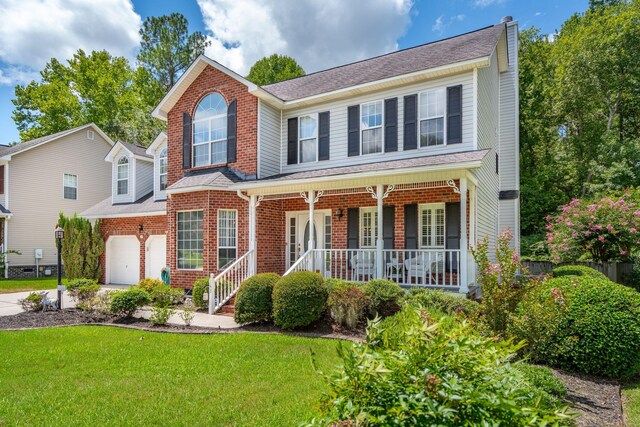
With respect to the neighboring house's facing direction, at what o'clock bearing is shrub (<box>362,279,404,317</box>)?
The shrub is roughly at 10 o'clock from the neighboring house.

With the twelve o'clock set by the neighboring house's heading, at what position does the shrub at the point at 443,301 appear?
The shrub is roughly at 10 o'clock from the neighboring house.

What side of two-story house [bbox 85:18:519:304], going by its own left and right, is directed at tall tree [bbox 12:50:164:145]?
right

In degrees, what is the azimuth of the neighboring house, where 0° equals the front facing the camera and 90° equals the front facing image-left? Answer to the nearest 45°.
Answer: approximately 45°

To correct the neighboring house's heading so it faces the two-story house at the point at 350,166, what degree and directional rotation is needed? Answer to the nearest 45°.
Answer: approximately 90° to its left

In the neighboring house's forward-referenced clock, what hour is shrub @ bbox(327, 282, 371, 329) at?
The shrub is roughly at 10 o'clock from the neighboring house.

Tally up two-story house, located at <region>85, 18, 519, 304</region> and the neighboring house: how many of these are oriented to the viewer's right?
0

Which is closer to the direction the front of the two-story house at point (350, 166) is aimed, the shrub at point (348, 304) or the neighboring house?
the shrub

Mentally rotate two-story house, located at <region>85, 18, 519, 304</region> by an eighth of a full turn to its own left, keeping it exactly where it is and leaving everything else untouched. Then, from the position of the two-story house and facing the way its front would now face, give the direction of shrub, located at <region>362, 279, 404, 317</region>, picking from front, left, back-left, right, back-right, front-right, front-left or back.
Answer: front

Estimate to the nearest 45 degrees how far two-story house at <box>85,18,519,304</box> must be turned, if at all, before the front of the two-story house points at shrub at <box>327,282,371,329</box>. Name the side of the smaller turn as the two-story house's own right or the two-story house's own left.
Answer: approximately 45° to the two-story house's own left

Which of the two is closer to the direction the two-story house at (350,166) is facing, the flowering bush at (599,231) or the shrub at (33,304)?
the shrub

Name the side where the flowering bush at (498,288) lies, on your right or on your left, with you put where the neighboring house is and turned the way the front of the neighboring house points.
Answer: on your left

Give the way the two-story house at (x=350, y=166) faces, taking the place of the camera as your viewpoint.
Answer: facing the viewer and to the left of the viewer

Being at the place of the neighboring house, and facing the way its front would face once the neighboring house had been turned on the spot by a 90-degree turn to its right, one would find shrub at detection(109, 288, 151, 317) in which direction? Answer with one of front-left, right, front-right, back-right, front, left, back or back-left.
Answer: back-left

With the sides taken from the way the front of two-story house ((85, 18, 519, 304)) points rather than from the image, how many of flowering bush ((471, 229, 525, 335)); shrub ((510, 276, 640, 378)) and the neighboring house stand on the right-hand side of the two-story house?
1
